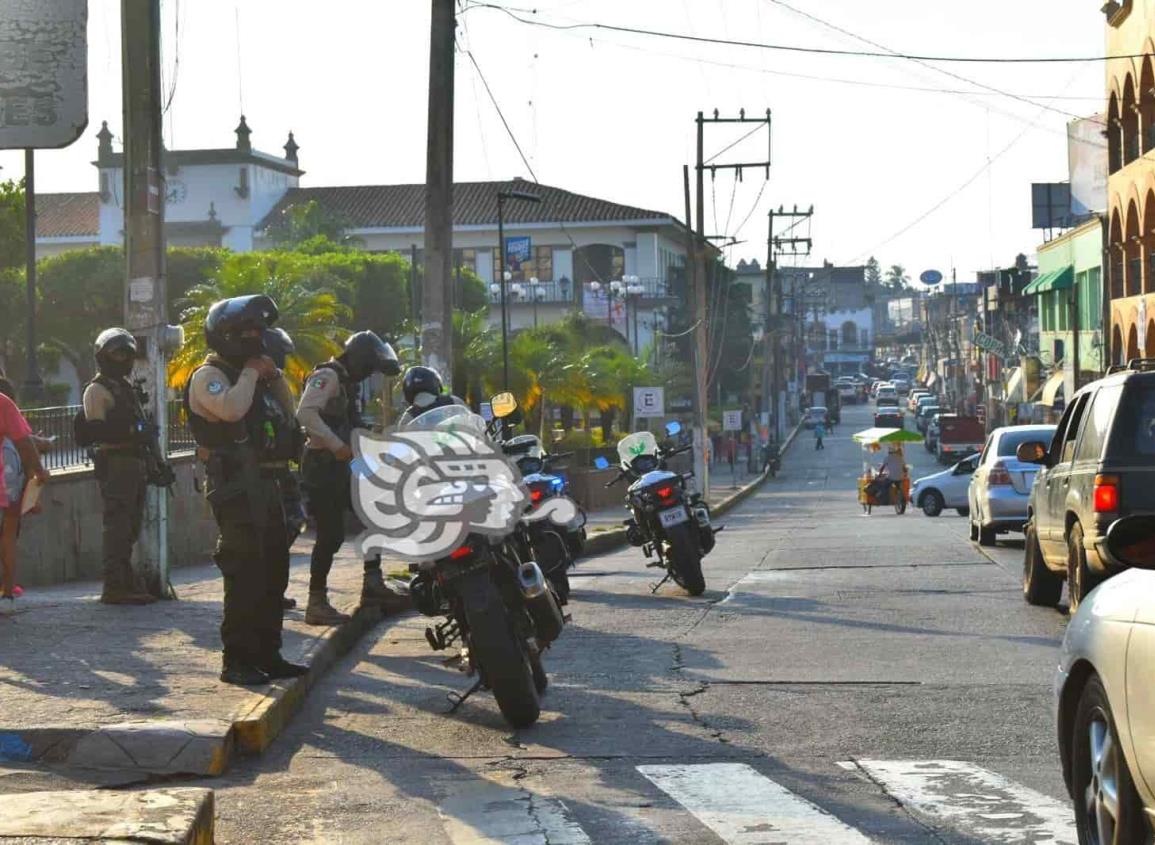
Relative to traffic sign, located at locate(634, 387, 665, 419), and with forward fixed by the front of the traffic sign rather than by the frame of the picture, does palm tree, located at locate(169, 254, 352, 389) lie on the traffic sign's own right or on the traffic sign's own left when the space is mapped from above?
on the traffic sign's own right

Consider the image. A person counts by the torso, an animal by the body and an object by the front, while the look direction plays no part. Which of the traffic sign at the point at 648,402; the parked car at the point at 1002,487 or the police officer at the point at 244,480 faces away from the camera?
the parked car

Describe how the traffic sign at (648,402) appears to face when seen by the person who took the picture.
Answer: facing the viewer

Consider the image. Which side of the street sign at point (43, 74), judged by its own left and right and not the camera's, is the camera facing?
front

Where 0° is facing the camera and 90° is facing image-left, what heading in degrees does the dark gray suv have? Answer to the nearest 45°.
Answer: approximately 180°

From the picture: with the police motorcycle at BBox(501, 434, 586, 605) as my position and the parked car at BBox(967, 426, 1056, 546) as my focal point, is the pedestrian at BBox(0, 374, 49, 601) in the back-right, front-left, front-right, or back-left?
back-left

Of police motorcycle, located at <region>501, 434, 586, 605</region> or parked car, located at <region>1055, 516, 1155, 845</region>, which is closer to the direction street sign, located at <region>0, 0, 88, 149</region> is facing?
the parked car

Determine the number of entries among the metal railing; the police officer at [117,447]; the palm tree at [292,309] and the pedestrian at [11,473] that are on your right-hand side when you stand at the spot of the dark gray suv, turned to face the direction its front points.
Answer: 0

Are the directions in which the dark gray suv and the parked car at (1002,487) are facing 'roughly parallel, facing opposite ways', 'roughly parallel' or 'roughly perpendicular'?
roughly parallel

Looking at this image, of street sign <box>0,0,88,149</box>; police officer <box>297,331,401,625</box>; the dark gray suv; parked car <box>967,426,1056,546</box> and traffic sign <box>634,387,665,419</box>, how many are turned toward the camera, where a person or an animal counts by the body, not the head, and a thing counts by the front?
2

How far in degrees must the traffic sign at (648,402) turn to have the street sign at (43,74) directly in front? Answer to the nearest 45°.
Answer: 0° — it already faces it

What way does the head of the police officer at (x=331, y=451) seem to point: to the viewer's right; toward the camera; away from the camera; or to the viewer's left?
to the viewer's right

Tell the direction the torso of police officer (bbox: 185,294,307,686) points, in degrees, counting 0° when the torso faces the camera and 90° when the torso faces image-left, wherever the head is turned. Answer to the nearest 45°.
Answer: approximately 315°

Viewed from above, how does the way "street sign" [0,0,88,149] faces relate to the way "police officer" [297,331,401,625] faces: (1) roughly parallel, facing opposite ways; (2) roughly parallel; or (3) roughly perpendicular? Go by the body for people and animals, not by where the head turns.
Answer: roughly perpendicular

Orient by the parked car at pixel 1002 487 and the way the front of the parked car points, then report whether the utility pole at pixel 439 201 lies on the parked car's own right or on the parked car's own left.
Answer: on the parked car's own left

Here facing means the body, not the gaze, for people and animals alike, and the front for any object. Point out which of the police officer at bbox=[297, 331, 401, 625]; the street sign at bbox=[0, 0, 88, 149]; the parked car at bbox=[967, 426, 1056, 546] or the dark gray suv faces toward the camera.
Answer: the street sign

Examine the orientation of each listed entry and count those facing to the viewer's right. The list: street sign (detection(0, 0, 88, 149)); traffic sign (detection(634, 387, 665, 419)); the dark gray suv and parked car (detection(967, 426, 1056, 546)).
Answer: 0

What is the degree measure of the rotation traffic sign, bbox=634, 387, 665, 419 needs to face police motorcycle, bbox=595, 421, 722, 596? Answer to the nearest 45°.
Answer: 0° — it already faces it
